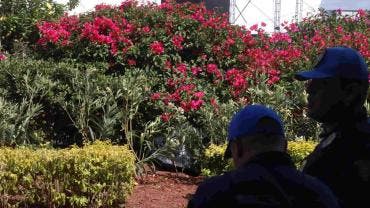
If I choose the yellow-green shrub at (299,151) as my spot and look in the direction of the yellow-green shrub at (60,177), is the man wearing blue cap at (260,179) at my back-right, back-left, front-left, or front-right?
front-left

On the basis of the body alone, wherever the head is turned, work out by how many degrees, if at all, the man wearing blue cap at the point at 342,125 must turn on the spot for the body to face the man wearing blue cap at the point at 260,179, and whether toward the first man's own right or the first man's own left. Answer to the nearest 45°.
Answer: approximately 45° to the first man's own left

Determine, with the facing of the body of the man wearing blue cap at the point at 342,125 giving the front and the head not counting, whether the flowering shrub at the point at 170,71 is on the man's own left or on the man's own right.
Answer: on the man's own right

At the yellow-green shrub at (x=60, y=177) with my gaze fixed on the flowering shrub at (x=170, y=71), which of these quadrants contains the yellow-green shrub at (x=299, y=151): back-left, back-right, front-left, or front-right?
front-right

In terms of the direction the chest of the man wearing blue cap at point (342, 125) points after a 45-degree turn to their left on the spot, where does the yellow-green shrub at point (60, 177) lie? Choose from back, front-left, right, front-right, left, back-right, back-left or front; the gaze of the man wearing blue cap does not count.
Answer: right

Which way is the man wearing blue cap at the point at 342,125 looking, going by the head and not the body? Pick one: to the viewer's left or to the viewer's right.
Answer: to the viewer's left

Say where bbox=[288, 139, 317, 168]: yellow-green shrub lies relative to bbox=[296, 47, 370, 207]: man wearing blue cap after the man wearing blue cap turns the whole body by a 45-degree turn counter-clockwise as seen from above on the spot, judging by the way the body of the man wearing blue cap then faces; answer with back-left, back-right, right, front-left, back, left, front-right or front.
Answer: back-right

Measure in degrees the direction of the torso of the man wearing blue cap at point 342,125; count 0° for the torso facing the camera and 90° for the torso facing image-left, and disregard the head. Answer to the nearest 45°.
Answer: approximately 90°
